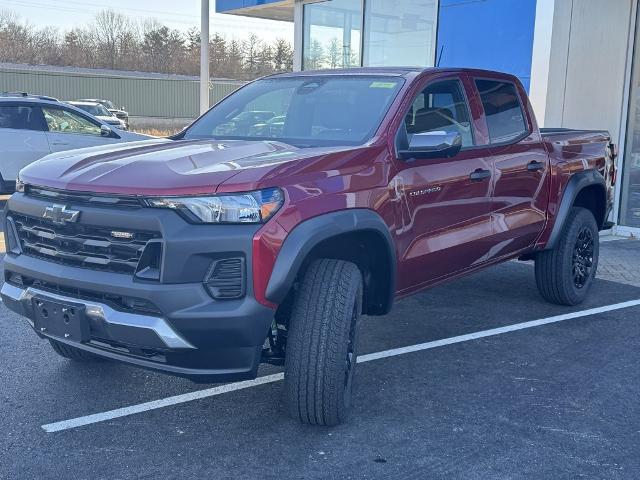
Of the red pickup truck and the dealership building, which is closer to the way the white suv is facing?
the dealership building

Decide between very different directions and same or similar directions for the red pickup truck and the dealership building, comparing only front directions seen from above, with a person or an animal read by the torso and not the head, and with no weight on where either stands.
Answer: same or similar directions

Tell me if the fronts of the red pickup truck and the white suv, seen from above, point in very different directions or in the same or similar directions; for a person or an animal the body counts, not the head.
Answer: very different directions

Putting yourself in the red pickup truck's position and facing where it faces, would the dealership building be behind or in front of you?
behind

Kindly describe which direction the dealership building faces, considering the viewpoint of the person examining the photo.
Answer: facing the viewer and to the left of the viewer

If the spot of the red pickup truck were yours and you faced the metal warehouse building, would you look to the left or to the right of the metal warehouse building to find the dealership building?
right

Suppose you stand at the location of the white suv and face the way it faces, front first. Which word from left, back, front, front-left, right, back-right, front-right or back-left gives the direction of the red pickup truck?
right

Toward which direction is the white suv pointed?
to the viewer's right

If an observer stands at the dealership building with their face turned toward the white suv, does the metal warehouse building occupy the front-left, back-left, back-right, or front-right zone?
front-right

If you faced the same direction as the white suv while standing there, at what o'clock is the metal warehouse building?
The metal warehouse building is roughly at 9 o'clock from the white suv.

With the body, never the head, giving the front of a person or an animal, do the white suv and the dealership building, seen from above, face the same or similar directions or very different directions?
very different directions

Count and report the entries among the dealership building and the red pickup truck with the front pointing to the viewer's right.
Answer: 0

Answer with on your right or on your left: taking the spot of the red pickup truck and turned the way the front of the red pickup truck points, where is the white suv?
on your right

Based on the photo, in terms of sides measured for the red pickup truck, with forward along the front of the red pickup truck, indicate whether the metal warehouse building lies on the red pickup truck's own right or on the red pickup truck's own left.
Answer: on the red pickup truck's own right

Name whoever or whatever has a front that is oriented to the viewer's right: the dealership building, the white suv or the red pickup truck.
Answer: the white suv
